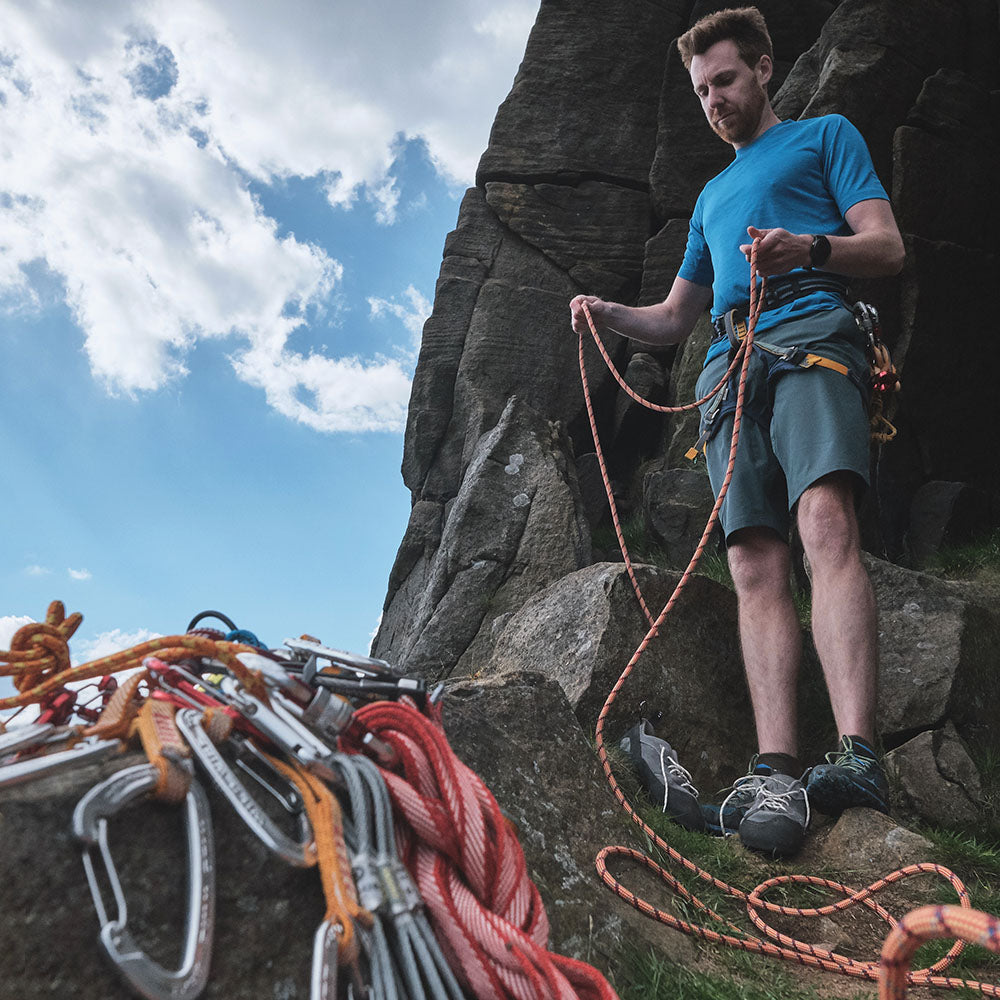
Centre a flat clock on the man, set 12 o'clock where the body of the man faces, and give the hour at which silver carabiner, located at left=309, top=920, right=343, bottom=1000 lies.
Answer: The silver carabiner is roughly at 11 o'clock from the man.

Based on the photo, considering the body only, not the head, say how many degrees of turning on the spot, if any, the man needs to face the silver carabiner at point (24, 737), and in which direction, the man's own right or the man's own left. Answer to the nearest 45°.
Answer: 0° — they already face it

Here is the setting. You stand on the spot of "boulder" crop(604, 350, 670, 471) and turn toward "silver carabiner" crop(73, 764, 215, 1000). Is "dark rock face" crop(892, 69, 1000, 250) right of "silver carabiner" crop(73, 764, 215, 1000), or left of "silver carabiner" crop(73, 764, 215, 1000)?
left

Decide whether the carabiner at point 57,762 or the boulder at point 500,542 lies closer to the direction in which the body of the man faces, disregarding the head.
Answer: the carabiner

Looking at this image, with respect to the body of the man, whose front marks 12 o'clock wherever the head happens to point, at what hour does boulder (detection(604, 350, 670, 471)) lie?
The boulder is roughly at 4 o'clock from the man.

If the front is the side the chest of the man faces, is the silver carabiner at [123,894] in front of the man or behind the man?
in front

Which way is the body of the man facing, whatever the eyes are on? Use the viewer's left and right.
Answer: facing the viewer and to the left of the viewer

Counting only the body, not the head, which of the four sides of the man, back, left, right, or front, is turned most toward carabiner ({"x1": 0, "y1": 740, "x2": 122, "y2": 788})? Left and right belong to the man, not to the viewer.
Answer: front

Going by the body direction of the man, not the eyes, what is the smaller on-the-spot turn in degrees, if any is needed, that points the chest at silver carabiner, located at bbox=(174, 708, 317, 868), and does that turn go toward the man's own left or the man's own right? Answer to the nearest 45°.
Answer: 0° — they already face it
